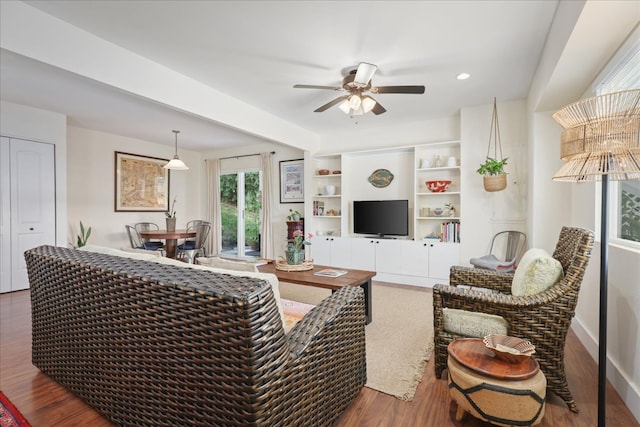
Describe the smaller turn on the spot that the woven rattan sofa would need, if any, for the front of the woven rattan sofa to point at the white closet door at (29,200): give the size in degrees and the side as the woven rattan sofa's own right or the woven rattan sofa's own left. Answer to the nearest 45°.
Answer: approximately 90° to the woven rattan sofa's own left

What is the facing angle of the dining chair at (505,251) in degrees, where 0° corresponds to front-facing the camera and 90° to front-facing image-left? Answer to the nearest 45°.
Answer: approximately 45°

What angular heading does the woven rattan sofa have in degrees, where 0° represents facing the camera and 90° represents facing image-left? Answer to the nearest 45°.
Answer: approximately 225°

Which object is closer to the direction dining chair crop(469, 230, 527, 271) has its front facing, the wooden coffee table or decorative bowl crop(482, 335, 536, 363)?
the wooden coffee table

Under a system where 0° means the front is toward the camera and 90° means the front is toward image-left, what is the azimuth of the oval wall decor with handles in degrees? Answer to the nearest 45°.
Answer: approximately 0°

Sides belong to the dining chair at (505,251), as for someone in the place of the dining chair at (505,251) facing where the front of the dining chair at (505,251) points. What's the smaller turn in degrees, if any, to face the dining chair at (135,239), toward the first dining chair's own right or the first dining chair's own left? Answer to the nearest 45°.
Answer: approximately 45° to the first dining chair's own right

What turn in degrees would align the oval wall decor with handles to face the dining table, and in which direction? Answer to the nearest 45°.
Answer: approximately 90° to its right

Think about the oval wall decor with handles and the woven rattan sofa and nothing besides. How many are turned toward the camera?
1
